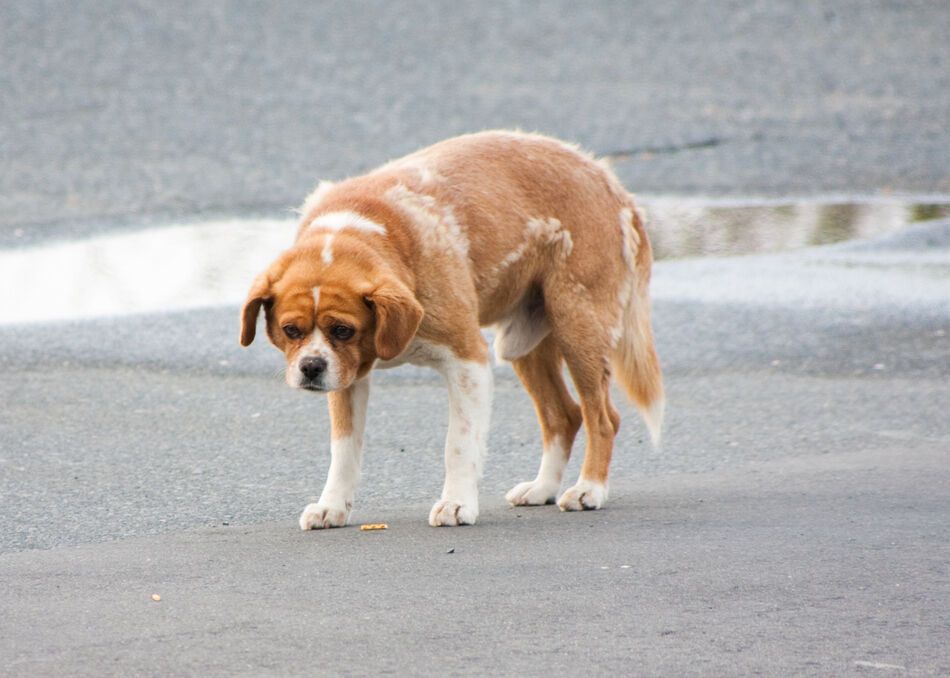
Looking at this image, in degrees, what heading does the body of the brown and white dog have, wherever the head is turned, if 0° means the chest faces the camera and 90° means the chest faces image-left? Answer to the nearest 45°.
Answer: approximately 45°
